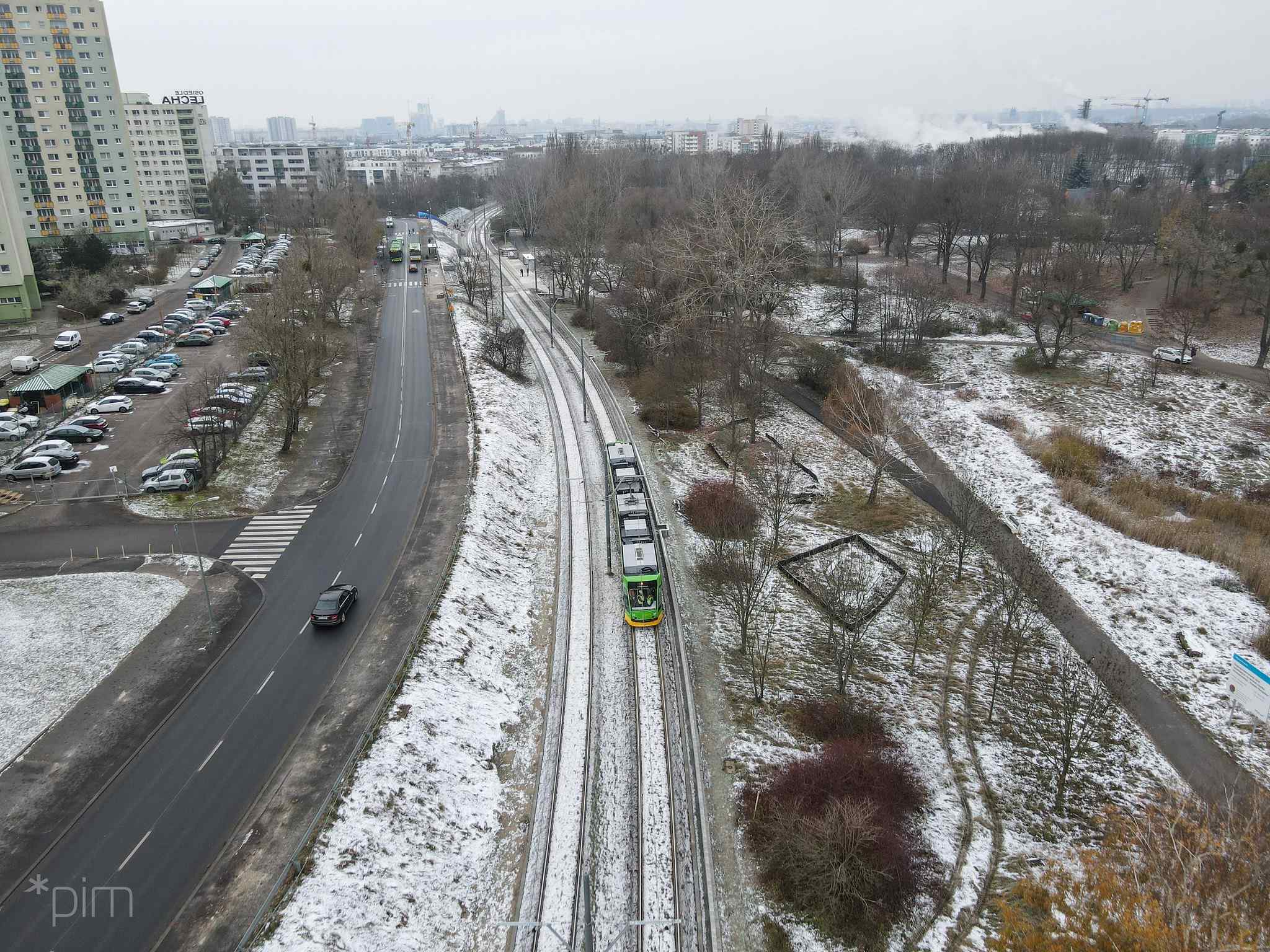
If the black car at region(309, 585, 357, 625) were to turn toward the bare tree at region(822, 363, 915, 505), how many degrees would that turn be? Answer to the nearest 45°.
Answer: approximately 45° to its right

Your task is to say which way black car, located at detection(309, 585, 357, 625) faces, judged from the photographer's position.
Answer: facing away from the viewer and to the right of the viewer

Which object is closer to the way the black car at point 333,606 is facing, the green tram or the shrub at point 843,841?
the green tram
